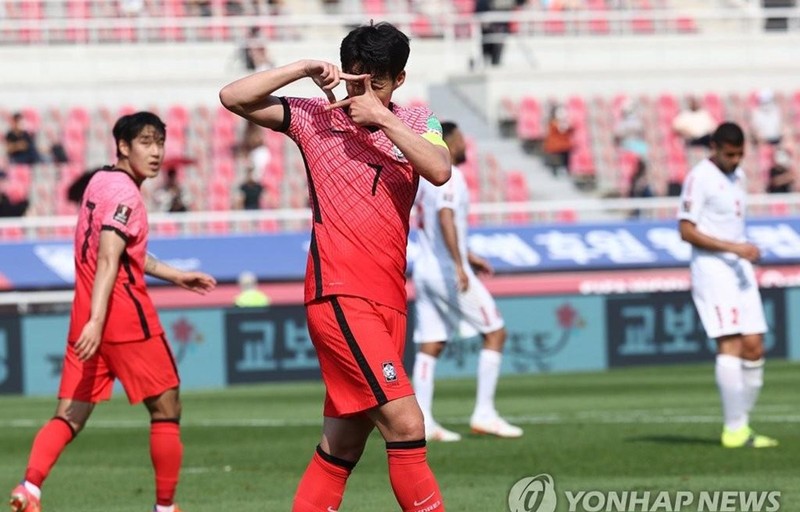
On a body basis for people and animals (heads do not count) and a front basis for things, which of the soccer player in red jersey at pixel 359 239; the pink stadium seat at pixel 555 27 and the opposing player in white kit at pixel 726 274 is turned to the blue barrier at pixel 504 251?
the pink stadium seat

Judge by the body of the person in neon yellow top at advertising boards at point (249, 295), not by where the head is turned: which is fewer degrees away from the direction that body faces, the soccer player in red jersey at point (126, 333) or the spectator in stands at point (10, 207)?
the soccer player in red jersey

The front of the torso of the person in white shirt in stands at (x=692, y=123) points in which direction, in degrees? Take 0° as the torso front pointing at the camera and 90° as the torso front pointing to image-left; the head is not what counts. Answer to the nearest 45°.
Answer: approximately 0°

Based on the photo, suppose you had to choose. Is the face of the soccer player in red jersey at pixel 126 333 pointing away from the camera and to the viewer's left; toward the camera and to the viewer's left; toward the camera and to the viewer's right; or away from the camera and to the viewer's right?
toward the camera and to the viewer's right

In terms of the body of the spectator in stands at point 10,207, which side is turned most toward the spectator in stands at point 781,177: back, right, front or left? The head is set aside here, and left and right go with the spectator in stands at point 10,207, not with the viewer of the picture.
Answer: left
